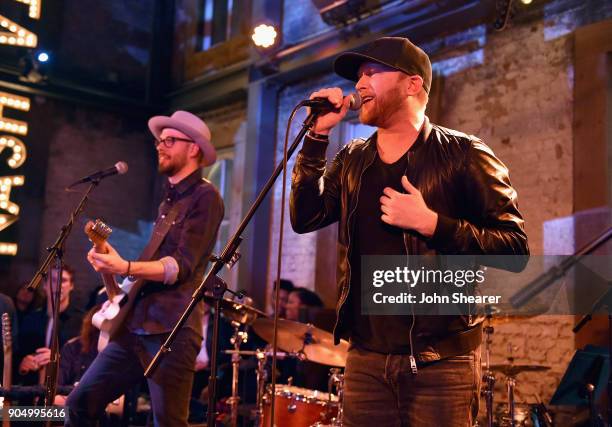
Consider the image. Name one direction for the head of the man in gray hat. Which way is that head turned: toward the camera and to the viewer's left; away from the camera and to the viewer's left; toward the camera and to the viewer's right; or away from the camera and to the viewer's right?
toward the camera and to the viewer's left

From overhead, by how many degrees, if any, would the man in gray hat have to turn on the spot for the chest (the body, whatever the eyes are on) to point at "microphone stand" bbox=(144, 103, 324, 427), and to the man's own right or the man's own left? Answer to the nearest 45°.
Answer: approximately 90° to the man's own left

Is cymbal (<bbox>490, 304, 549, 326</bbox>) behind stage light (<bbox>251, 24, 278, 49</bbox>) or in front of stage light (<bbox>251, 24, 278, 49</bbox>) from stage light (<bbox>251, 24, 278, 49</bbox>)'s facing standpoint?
in front

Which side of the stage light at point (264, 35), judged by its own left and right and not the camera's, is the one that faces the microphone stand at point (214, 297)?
front

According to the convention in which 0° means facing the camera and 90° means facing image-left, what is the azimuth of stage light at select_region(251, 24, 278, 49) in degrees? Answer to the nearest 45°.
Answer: approximately 0°

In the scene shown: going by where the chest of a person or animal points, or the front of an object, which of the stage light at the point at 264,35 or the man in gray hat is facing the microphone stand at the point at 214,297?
the stage light

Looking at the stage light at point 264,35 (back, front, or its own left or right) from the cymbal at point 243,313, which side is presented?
front
